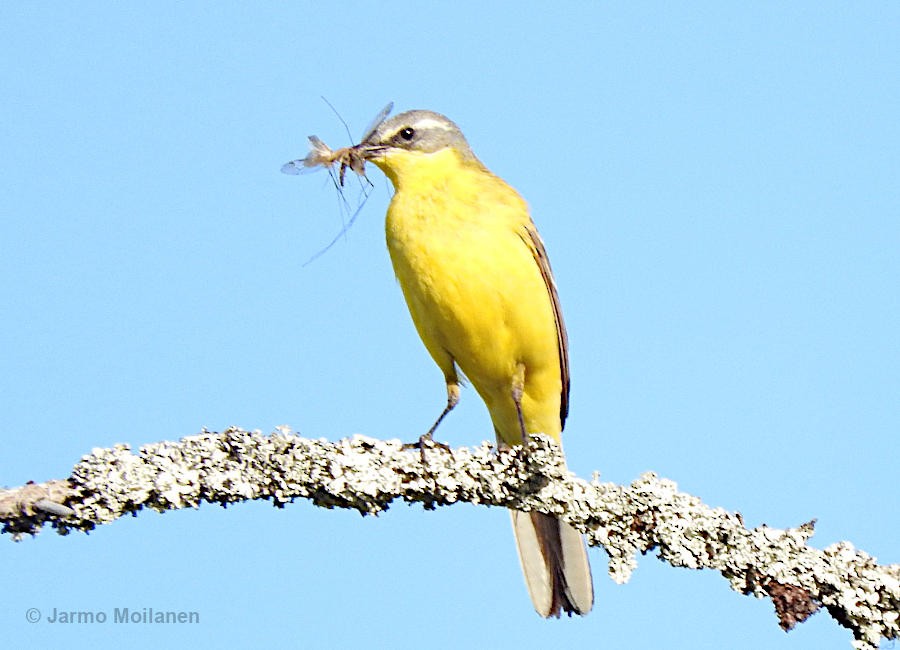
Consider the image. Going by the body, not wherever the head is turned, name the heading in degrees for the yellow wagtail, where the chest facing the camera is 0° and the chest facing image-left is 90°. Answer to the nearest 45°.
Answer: approximately 45°
